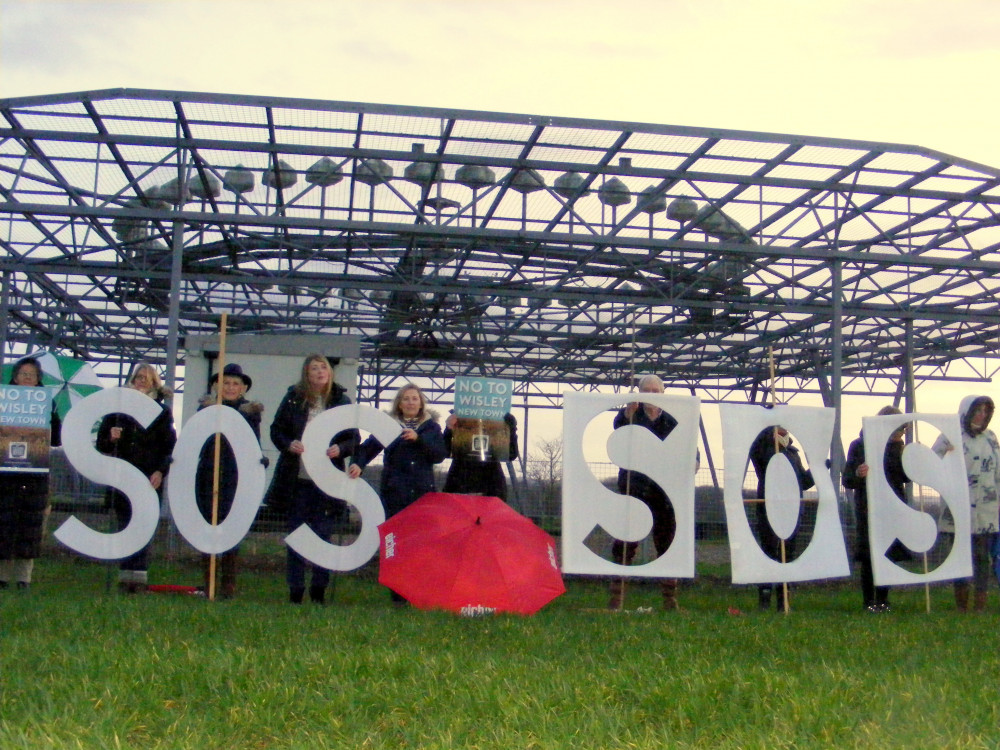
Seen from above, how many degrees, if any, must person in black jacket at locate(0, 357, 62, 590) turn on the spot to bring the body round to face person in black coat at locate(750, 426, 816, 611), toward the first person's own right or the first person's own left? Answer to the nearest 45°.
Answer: approximately 90° to the first person's own left

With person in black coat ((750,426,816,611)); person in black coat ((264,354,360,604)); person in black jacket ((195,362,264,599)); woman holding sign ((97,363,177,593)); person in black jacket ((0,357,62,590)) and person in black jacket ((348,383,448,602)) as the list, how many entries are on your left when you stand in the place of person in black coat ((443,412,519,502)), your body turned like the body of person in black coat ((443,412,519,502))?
1

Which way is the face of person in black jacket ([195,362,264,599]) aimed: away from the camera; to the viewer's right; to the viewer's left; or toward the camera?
toward the camera

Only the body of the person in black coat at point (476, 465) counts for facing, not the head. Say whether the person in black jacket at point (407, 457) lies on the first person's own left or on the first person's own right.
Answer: on the first person's own right

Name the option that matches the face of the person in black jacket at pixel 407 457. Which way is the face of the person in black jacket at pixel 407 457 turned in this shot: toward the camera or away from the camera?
toward the camera

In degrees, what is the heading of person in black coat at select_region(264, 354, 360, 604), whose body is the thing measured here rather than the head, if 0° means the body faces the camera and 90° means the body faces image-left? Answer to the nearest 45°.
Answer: approximately 0°

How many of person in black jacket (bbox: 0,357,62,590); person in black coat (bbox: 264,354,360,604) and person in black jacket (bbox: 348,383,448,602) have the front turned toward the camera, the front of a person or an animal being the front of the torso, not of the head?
3

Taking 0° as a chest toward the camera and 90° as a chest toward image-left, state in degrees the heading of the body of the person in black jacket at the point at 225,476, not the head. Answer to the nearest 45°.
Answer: approximately 0°

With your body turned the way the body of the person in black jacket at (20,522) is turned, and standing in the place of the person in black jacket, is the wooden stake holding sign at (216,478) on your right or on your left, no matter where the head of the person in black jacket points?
on your left

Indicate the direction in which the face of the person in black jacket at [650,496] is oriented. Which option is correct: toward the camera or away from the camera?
toward the camera

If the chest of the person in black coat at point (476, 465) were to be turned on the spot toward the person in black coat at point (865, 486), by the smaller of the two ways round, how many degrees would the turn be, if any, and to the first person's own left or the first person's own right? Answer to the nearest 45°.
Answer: approximately 90° to the first person's own left

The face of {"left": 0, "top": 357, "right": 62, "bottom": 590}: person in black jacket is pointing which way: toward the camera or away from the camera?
toward the camera

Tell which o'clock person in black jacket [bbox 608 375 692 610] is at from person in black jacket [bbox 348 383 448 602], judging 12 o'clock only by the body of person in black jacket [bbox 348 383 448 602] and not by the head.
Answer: person in black jacket [bbox 608 375 692 610] is roughly at 9 o'clock from person in black jacket [bbox 348 383 448 602].

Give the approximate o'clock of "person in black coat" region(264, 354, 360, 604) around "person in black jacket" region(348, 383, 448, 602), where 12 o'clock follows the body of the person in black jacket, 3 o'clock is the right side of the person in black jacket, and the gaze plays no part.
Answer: The person in black coat is roughly at 3 o'clock from the person in black jacket.

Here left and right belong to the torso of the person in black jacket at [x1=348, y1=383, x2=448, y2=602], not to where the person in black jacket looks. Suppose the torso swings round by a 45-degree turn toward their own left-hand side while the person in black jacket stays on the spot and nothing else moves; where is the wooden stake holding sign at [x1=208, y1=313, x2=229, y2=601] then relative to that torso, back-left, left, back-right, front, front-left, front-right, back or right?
back-right

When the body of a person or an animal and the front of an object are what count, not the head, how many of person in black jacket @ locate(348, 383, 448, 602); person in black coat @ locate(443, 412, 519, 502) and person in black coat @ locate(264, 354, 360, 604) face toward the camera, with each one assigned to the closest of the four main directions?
3

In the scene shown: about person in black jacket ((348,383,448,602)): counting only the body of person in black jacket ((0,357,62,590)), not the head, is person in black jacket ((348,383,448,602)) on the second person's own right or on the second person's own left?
on the second person's own left

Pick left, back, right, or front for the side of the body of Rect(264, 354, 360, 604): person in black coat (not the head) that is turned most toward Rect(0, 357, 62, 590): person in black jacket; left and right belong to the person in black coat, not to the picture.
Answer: right

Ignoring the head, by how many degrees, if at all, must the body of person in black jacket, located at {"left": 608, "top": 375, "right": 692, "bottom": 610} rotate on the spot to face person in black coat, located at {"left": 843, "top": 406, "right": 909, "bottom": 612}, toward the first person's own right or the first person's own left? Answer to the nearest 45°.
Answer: approximately 135° to the first person's own left

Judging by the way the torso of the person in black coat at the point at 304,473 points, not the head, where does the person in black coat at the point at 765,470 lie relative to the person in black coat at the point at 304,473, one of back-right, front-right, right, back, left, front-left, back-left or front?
left

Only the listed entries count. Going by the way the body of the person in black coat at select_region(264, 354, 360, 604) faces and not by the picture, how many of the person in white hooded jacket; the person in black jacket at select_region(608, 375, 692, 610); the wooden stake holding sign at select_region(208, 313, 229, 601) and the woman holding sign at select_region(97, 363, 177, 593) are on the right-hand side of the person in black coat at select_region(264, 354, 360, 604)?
2

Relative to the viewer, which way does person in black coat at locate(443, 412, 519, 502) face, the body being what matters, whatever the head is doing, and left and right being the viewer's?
facing the viewer

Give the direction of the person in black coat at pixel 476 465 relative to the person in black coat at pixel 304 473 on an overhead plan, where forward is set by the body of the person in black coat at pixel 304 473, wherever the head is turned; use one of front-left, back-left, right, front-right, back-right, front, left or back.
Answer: left
